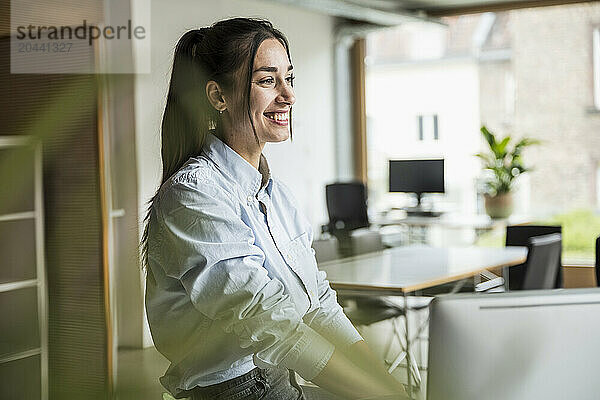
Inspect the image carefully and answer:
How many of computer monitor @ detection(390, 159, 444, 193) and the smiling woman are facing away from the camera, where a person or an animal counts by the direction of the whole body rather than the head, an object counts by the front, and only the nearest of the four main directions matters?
0

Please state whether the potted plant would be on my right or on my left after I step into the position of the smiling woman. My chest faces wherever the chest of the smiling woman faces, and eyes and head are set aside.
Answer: on my left

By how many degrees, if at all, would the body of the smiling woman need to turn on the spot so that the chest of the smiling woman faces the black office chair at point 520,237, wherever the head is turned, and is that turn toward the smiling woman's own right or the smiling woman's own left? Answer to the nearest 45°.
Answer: approximately 90° to the smiling woman's own left

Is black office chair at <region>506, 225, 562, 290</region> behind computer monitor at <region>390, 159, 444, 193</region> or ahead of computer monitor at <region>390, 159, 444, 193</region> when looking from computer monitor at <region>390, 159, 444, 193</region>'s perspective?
ahead

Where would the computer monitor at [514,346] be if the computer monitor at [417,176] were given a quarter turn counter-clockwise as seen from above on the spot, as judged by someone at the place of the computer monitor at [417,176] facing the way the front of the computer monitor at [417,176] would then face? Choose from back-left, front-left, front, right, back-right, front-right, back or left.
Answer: right

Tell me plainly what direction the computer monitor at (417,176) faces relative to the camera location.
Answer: facing the viewer

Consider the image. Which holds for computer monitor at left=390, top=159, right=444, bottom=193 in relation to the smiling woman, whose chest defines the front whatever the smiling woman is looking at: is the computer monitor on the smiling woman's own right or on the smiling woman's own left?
on the smiling woman's own left

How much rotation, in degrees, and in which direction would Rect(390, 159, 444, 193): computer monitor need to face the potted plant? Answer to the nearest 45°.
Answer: approximately 90° to its left

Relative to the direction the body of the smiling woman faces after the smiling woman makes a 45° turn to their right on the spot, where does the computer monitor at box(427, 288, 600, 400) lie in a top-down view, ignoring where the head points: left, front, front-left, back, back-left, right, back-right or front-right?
front-left

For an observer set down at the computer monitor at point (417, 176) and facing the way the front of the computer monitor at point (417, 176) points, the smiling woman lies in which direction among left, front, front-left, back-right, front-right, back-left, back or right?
front

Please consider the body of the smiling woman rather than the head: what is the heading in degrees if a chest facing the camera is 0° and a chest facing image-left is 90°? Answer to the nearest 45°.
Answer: approximately 315°
